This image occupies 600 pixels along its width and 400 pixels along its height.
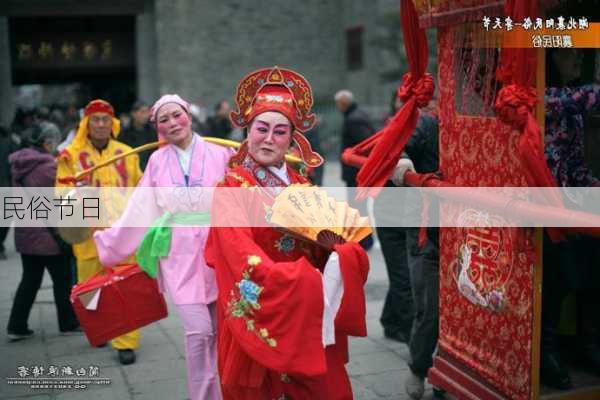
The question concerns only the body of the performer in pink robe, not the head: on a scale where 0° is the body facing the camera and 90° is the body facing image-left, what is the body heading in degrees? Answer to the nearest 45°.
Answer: approximately 0°

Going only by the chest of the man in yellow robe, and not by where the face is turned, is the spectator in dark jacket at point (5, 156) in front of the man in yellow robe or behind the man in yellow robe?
behind

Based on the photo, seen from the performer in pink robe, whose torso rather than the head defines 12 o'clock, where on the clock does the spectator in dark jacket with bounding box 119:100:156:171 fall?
The spectator in dark jacket is roughly at 6 o'clock from the performer in pink robe.
